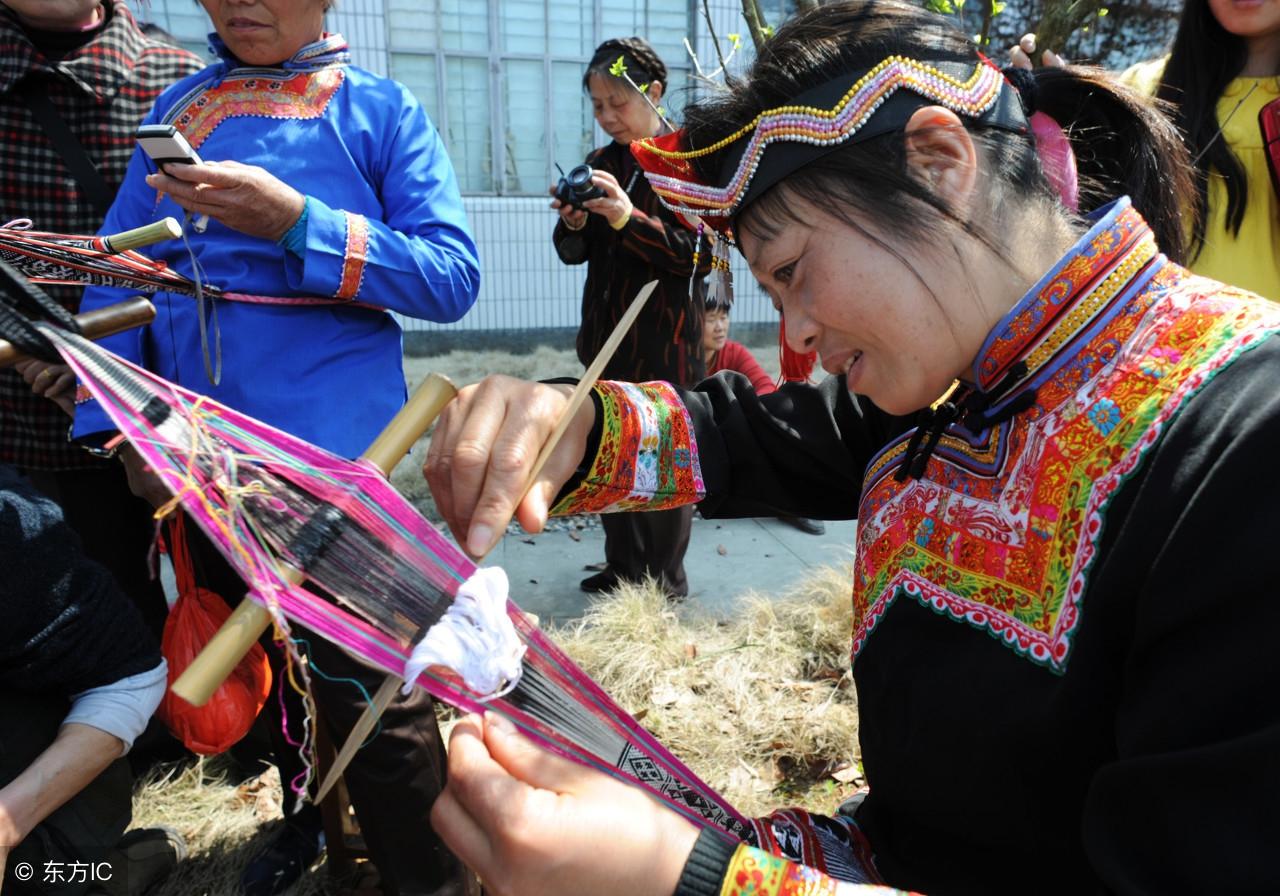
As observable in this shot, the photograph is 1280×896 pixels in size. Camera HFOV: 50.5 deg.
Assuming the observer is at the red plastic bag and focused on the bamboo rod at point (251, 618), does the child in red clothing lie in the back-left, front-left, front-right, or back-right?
back-left

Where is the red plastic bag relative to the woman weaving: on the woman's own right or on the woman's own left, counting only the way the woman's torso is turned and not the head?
on the woman's own right

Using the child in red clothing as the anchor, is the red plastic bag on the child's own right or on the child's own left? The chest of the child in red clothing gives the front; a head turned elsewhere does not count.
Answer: on the child's own right

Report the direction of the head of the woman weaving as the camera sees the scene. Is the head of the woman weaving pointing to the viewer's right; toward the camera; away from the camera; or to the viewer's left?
to the viewer's left

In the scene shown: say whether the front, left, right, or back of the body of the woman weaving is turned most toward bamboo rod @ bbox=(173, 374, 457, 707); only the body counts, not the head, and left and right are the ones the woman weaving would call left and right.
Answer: front

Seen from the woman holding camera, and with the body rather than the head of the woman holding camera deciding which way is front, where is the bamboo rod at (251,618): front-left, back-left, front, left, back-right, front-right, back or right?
front-left
